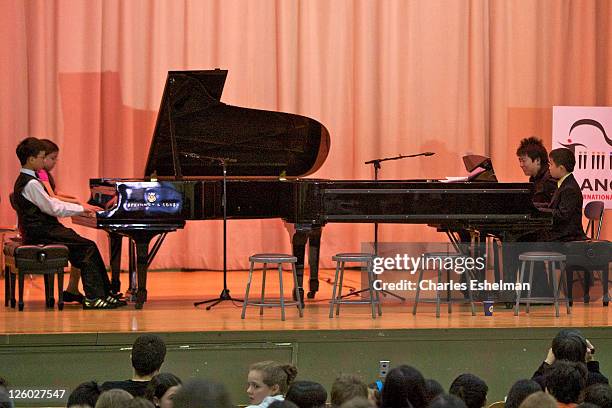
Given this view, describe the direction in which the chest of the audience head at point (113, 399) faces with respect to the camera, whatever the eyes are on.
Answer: away from the camera

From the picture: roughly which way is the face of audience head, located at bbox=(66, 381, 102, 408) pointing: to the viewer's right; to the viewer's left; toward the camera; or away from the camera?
away from the camera

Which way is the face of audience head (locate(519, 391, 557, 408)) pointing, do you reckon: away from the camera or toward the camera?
away from the camera

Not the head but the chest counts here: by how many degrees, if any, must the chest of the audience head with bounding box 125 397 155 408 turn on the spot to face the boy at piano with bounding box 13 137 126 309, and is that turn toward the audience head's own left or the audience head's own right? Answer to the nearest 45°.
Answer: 0° — they already face them

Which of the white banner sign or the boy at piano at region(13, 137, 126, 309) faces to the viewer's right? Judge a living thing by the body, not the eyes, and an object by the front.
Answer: the boy at piano

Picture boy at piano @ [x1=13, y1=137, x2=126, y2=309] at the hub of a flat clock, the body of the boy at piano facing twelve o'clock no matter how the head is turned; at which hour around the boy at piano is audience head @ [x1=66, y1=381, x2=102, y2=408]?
The audience head is roughly at 3 o'clock from the boy at piano.

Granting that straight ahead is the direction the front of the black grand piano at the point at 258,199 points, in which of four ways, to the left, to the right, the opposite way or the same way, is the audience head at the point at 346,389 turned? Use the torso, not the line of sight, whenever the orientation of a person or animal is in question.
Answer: to the right

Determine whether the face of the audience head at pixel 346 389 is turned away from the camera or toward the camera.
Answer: away from the camera

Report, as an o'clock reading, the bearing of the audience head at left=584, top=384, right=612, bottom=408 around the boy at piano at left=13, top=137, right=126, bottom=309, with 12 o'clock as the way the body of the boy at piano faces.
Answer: The audience head is roughly at 2 o'clock from the boy at piano.

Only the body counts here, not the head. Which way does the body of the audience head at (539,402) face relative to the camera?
away from the camera

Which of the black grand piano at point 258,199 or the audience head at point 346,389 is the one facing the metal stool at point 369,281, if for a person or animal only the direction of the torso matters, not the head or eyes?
the audience head

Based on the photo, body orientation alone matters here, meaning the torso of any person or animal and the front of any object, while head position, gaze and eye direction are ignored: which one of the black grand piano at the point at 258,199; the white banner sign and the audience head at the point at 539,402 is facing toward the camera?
the white banner sign

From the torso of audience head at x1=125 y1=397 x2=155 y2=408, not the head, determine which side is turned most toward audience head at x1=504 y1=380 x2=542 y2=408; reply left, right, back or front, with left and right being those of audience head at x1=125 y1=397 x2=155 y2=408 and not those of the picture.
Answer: right

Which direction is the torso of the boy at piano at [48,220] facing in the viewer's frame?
to the viewer's right

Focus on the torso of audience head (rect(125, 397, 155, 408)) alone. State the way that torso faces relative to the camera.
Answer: away from the camera

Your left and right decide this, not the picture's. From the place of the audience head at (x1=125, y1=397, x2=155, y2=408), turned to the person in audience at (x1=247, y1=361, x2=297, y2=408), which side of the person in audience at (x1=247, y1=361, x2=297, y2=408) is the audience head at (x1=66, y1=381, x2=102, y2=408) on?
left

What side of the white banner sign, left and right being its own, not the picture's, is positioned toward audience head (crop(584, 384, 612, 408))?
front

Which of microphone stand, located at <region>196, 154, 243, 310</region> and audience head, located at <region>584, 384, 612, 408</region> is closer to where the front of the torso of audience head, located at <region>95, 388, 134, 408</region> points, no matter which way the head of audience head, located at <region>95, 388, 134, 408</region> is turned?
the microphone stand

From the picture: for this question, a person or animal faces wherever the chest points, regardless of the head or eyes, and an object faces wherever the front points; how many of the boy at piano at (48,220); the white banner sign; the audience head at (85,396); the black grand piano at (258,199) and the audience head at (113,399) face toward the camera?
1

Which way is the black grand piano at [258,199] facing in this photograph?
to the viewer's left

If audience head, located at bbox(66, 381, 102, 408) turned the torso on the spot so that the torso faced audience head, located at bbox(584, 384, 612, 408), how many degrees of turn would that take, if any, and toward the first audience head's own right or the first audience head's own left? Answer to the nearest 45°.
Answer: approximately 90° to the first audience head's own right

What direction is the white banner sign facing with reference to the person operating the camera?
facing the viewer

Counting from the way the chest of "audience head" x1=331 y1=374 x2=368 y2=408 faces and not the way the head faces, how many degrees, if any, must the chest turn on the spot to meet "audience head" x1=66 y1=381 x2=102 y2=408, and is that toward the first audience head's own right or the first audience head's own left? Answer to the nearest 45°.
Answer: approximately 90° to the first audience head's own left

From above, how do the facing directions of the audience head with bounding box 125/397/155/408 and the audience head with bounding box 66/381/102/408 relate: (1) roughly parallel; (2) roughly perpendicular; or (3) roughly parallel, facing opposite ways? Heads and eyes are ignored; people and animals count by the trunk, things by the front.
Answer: roughly parallel

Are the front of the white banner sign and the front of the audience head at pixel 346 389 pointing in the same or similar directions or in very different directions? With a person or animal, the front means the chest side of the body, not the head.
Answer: very different directions
